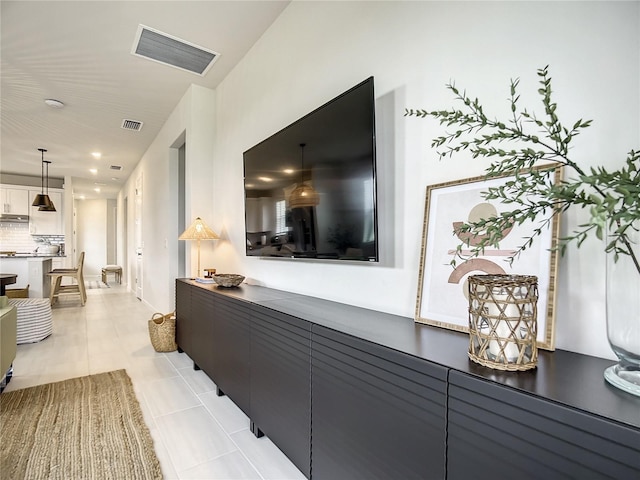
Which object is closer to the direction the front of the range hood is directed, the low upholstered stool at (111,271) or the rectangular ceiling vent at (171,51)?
the rectangular ceiling vent

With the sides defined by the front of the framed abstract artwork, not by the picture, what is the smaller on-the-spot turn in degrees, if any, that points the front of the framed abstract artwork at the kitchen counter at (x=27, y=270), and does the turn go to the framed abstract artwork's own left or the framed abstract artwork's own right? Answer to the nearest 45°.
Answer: approximately 45° to the framed abstract artwork's own right

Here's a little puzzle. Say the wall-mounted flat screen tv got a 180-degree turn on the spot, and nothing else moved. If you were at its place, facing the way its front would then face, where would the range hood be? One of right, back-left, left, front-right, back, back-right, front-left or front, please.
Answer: left

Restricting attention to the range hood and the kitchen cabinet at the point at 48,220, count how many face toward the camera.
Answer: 2

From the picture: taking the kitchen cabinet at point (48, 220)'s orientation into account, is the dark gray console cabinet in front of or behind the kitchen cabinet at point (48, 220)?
in front

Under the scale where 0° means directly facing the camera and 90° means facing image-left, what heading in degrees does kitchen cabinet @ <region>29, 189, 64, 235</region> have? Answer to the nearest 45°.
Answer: approximately 0°

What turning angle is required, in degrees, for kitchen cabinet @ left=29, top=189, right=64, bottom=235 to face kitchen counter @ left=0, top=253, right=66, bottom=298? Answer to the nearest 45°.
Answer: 0° — it already faces it

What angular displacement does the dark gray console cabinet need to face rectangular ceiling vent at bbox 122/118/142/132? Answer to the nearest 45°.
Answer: approximately 90° to its right

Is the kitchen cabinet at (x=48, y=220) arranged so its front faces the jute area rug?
yes

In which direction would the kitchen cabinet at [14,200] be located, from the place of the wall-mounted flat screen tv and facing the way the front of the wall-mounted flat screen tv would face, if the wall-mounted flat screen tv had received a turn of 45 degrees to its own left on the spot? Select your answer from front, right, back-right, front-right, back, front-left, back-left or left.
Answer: back-right

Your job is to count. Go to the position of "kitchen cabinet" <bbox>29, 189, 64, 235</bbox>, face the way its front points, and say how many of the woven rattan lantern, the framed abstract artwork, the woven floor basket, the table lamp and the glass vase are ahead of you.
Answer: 5

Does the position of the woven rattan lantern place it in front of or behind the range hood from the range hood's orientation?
in front

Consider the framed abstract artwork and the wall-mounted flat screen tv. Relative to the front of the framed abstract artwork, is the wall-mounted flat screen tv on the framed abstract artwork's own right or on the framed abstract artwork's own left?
on the framed abstract artwork's own right

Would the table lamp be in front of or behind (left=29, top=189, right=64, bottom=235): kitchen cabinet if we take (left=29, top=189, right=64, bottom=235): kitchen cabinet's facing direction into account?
in front

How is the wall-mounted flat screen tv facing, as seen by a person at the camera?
facing the viewer and to the left of the viewer

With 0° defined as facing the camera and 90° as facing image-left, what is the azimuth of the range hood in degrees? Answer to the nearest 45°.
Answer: approximately 0°
